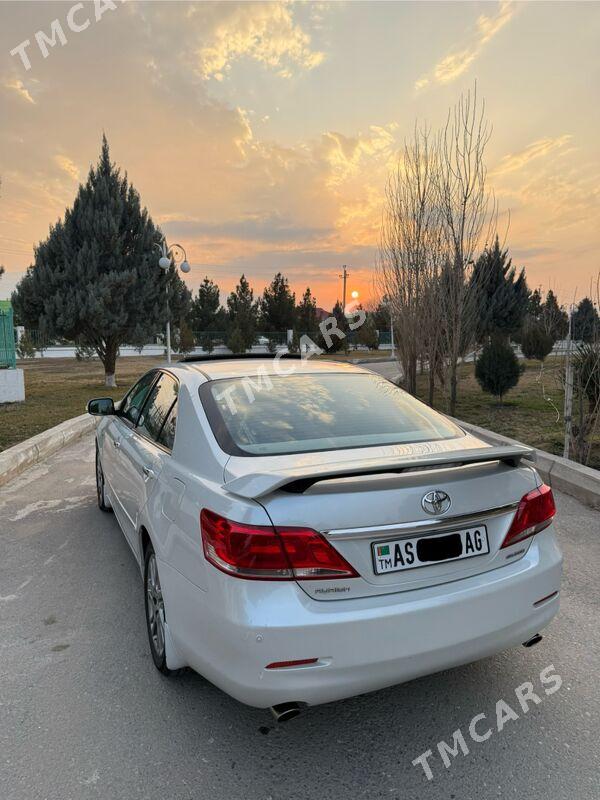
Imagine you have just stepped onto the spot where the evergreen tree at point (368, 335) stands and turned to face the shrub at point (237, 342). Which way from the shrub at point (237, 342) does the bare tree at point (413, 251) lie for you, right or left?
left

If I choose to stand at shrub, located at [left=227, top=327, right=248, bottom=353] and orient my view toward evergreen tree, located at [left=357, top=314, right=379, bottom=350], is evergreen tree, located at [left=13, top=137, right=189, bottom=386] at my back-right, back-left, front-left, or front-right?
back-right

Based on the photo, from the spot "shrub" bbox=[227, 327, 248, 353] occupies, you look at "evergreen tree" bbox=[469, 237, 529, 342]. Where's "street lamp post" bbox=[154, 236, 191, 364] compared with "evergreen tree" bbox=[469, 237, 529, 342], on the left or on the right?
right

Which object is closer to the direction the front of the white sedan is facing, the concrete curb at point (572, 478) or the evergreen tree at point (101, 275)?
the evergreen tree

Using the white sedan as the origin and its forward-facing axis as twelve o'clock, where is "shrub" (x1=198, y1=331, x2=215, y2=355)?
The shrub is roughly at 1 o'clock from the white sedan.

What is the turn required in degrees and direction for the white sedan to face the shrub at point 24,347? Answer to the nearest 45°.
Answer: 0° — it already faces it

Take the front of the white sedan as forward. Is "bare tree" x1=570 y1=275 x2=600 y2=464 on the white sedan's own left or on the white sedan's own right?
on the white sedan's own right

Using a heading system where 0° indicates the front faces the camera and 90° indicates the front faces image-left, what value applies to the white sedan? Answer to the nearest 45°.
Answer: approximately 135°

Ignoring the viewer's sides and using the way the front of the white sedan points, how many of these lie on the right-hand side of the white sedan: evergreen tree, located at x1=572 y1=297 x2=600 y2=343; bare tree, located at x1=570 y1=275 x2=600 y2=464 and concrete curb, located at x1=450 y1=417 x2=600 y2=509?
3

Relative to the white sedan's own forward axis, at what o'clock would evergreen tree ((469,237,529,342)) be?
The evergreen tree is roughly at 2 o'clock from the white sedan.

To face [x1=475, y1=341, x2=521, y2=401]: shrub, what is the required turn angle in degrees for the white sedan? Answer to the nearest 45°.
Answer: approximately 45° to its right

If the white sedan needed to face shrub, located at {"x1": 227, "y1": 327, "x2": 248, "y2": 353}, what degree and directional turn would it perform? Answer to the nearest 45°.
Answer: approximately 45° to its right

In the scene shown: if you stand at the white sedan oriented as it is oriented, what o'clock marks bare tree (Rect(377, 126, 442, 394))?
The bare tree is roughly at 2 o'clock from the white sedan.

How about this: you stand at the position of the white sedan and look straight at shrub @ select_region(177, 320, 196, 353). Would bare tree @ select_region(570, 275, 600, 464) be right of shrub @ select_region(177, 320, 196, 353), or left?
right
